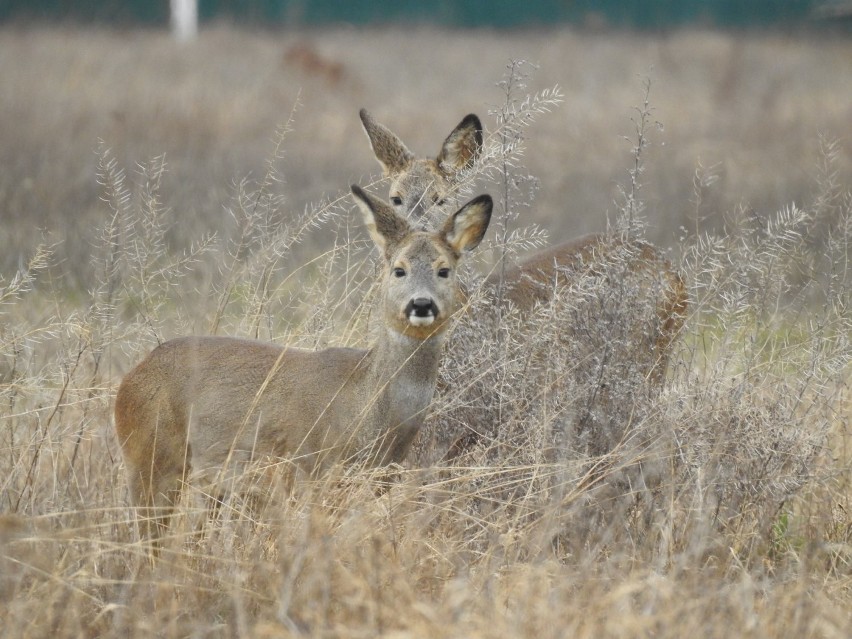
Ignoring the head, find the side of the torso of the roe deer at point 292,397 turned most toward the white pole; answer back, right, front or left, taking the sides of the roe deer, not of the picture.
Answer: left

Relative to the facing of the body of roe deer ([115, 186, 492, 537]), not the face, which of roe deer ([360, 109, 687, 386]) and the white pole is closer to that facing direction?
the roe deer

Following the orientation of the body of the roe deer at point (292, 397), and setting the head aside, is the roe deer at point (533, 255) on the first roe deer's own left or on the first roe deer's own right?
on the first roe deer's own left

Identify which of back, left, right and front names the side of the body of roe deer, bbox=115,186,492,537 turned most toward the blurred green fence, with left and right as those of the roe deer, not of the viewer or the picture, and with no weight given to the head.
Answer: left

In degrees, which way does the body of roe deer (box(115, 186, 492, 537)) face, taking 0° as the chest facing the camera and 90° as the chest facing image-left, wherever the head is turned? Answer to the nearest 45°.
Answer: approximately 270°
